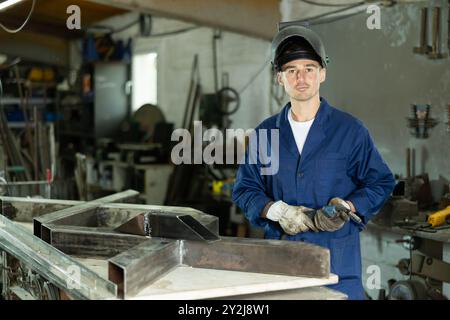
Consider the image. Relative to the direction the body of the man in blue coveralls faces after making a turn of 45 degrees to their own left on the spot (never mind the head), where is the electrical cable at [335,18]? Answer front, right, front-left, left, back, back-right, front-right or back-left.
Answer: back-left

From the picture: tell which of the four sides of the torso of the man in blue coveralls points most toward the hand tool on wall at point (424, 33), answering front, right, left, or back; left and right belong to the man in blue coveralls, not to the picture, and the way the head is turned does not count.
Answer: back

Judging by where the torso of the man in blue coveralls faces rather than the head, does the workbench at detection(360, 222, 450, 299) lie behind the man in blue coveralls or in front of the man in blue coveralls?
behind

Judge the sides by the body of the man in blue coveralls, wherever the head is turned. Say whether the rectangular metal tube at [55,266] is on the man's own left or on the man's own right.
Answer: on the man's own right

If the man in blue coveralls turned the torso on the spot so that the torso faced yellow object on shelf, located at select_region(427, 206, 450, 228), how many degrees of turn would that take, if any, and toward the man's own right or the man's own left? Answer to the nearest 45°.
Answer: approximately 135° to the man's own left

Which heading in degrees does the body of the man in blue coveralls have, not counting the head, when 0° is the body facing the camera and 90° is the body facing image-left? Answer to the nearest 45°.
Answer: approximately 0°
